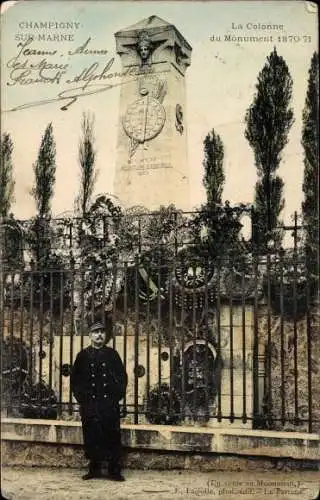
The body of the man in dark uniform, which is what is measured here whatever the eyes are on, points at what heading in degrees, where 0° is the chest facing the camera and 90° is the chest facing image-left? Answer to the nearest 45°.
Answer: approximately 0°

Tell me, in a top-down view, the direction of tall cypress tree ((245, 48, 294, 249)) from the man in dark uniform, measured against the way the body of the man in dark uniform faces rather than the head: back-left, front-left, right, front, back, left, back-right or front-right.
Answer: back-left
